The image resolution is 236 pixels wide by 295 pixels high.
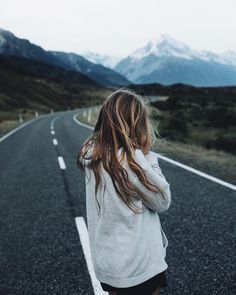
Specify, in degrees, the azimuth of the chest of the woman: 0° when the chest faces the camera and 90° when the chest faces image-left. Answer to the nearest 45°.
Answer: approximately 225°

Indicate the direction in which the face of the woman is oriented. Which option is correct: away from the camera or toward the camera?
away from the camera
